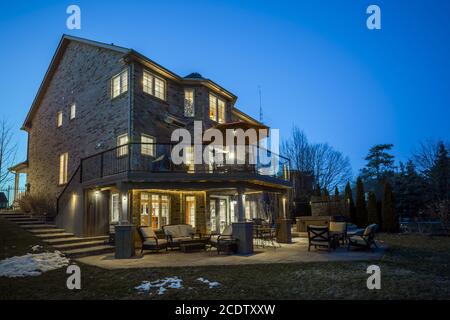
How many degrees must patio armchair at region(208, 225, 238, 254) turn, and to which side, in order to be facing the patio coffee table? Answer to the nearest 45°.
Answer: approximately 45° to its right

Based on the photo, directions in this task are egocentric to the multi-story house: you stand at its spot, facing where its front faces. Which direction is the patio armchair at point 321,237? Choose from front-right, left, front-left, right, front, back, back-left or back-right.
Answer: back

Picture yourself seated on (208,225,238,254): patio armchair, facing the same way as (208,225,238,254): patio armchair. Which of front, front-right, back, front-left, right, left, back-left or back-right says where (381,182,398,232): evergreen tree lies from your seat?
back-right

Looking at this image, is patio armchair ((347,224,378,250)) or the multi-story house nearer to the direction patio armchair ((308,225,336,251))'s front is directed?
the patio armchair

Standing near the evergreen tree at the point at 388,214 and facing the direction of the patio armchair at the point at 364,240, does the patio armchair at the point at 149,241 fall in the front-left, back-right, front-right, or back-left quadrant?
front-right

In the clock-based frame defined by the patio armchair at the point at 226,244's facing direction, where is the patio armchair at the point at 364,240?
the patio armchair at the point at 364,240 is roughly at 6 o'clock from the patio armchair at the point at 226,244.

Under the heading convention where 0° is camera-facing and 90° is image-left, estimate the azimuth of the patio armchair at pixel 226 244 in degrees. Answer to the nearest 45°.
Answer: approximately 90°

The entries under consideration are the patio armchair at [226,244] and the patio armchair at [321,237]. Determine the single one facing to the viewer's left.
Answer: the patio armchair at [226,244]

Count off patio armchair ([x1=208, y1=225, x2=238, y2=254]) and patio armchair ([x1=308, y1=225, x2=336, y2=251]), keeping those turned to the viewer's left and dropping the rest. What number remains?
1
